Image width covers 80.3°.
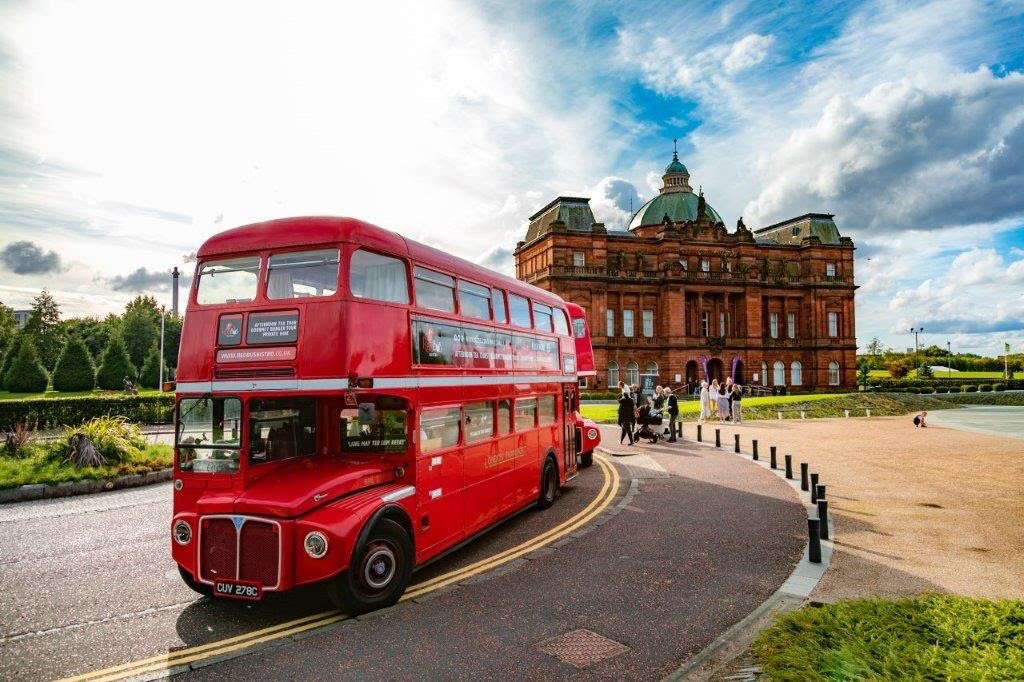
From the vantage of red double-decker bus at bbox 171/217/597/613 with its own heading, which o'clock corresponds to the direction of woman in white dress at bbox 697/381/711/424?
The woman in white dress is roughly at 6 o'clock from the red double-decker bus.

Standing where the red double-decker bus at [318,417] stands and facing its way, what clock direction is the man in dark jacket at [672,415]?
The man in dark jacket is roughly at 6 o'clock from the red double-decker bus.

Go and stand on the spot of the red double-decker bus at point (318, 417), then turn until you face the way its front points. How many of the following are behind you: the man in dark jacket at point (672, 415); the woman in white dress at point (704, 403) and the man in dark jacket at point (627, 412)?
3

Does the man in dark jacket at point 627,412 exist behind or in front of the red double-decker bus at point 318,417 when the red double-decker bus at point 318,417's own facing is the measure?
behind

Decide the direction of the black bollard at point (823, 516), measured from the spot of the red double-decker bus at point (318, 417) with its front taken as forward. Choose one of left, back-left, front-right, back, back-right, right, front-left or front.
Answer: back-left

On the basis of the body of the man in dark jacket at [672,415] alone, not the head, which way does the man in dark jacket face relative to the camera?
to the viewer's left

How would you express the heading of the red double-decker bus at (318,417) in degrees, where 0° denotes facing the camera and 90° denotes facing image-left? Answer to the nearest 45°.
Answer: approximately 45°

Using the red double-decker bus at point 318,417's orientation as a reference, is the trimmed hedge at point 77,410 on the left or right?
on its right
